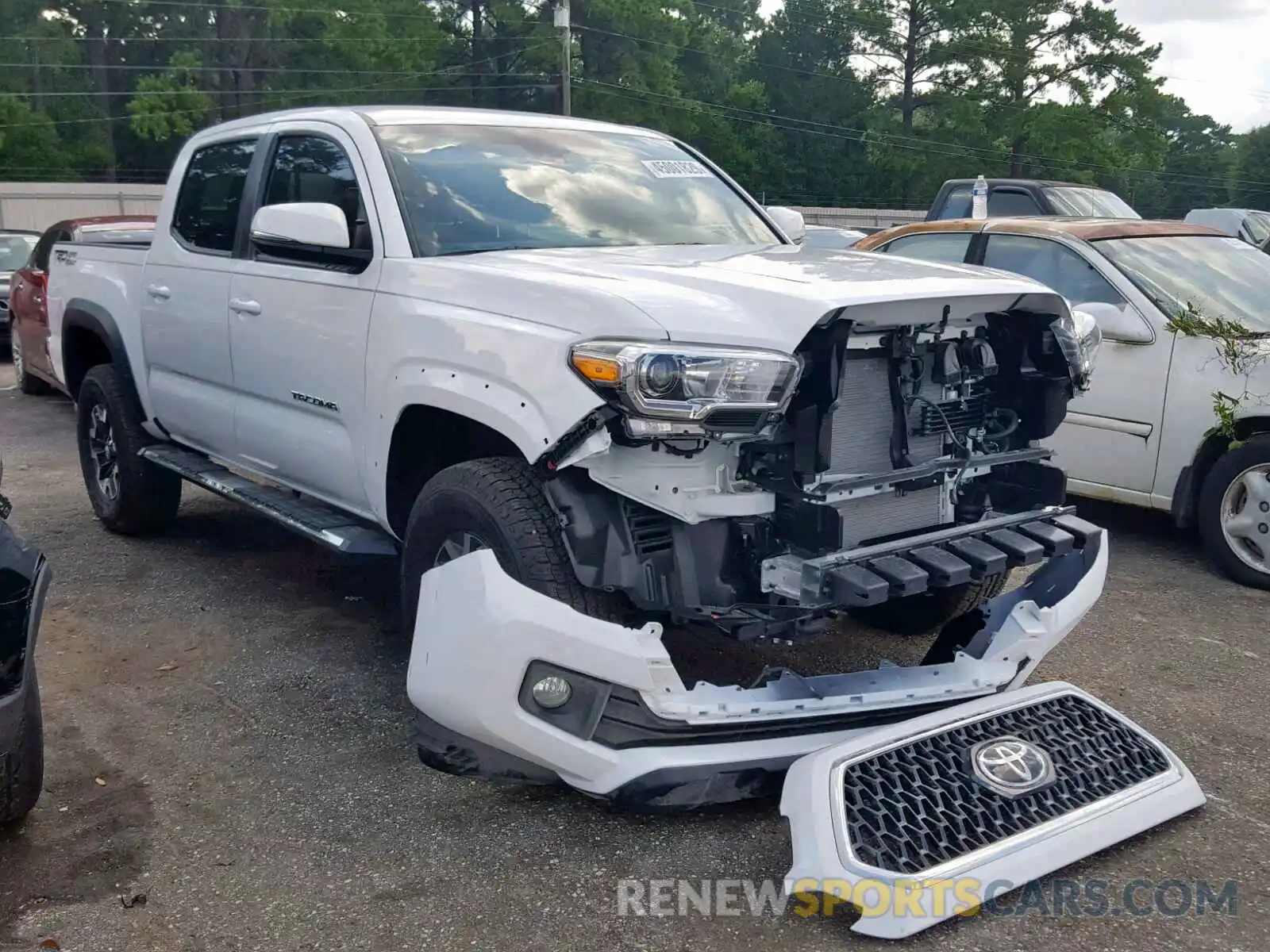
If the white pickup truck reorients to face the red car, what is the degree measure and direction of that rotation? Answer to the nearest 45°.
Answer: approximately 180°

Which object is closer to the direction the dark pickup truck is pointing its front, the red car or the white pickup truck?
the white pickup truck

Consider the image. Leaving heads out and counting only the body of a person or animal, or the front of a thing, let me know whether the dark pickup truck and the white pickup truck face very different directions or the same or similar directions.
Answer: same or similar directions

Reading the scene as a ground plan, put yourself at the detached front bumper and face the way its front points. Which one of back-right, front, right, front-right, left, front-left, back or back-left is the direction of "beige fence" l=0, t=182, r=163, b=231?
back

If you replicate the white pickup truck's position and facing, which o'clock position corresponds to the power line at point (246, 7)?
The power line is roughly at 7 o'clock from the white pickup truck.

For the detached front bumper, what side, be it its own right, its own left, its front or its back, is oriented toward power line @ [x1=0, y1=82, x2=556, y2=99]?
back

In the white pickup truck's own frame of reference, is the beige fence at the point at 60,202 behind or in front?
behind

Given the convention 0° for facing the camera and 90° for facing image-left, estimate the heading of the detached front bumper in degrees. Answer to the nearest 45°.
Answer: approximately 315°

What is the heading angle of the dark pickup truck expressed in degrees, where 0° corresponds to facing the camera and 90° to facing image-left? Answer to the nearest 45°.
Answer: approximately 315°

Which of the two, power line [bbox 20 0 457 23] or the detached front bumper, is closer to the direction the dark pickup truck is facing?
the detached front bumper

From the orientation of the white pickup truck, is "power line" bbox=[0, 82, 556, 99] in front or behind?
behind

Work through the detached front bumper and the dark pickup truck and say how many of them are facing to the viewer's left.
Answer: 0

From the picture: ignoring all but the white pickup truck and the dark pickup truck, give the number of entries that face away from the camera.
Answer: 0
